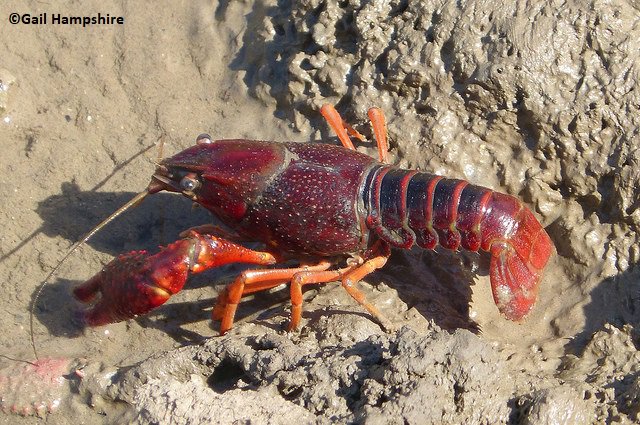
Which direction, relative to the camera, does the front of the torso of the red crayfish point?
to the viewer's left
